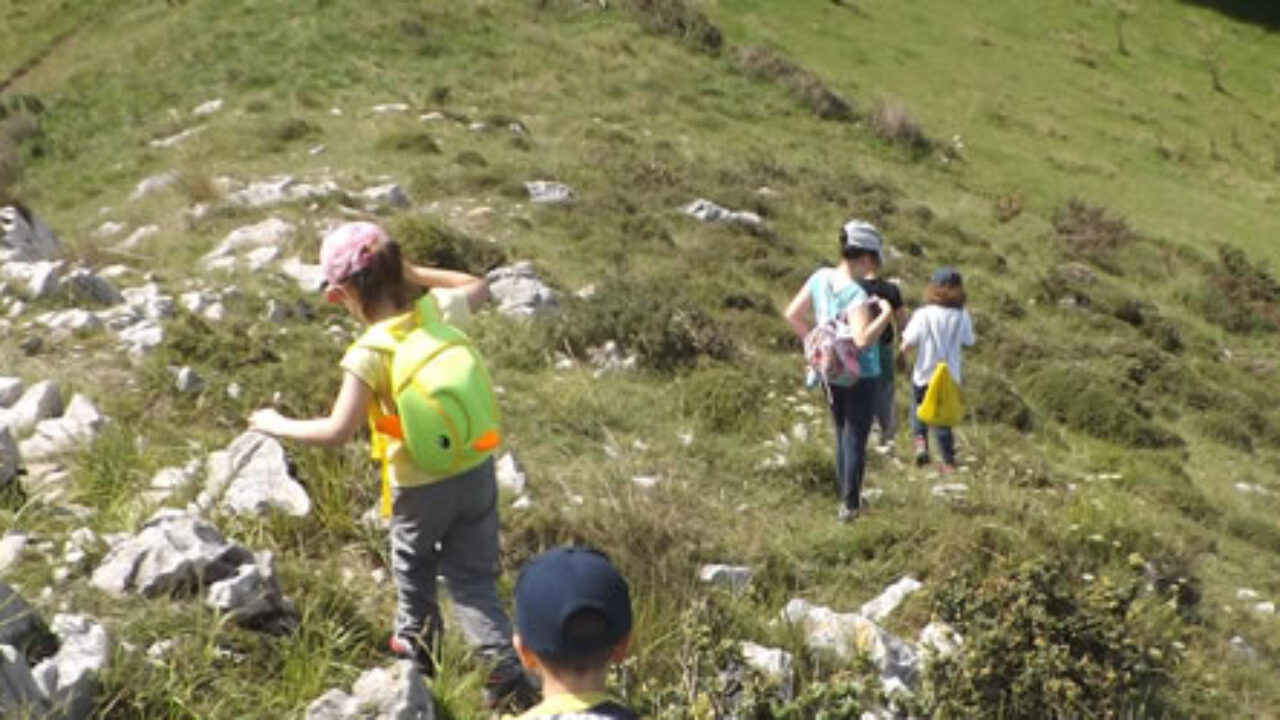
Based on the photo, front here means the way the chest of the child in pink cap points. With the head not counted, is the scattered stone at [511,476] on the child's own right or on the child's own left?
on the child's own right

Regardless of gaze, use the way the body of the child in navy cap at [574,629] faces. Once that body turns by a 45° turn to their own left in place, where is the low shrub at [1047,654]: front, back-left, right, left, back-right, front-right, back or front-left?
right

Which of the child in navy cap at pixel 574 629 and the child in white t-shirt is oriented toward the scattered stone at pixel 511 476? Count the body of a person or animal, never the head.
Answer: the child in navy cap

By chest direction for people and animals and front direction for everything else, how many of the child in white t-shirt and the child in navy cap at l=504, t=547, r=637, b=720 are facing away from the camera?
2

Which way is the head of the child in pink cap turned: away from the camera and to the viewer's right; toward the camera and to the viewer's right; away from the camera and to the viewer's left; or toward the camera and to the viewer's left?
away from the camera and to the viewer's left

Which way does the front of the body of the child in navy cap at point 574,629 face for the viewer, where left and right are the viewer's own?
facing away from the viewer

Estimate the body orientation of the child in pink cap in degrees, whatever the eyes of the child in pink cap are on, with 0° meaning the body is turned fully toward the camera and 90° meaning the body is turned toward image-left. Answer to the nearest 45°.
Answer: approximately 135°

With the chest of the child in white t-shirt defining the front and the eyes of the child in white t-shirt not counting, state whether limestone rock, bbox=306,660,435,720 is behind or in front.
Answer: behind

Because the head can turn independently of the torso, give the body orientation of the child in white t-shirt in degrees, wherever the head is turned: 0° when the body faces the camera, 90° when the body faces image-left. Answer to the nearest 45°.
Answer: approximately 180°

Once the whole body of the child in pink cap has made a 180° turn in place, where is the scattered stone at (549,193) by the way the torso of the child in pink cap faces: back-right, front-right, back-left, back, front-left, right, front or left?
back-left

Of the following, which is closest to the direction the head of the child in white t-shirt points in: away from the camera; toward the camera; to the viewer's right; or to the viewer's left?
away from the camera

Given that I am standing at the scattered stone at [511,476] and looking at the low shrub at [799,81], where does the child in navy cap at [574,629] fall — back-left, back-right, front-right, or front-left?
back-right

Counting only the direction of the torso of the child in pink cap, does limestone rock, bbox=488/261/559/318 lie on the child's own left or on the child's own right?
on the child's own right

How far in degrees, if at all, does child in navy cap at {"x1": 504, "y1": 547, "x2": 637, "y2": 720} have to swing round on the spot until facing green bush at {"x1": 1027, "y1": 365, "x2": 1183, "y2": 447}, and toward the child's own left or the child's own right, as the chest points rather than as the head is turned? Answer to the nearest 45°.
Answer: approximately 45° to the child's own right

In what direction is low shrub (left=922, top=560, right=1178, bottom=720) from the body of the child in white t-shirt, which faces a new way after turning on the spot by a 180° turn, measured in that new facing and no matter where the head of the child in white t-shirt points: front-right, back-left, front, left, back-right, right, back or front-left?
front
